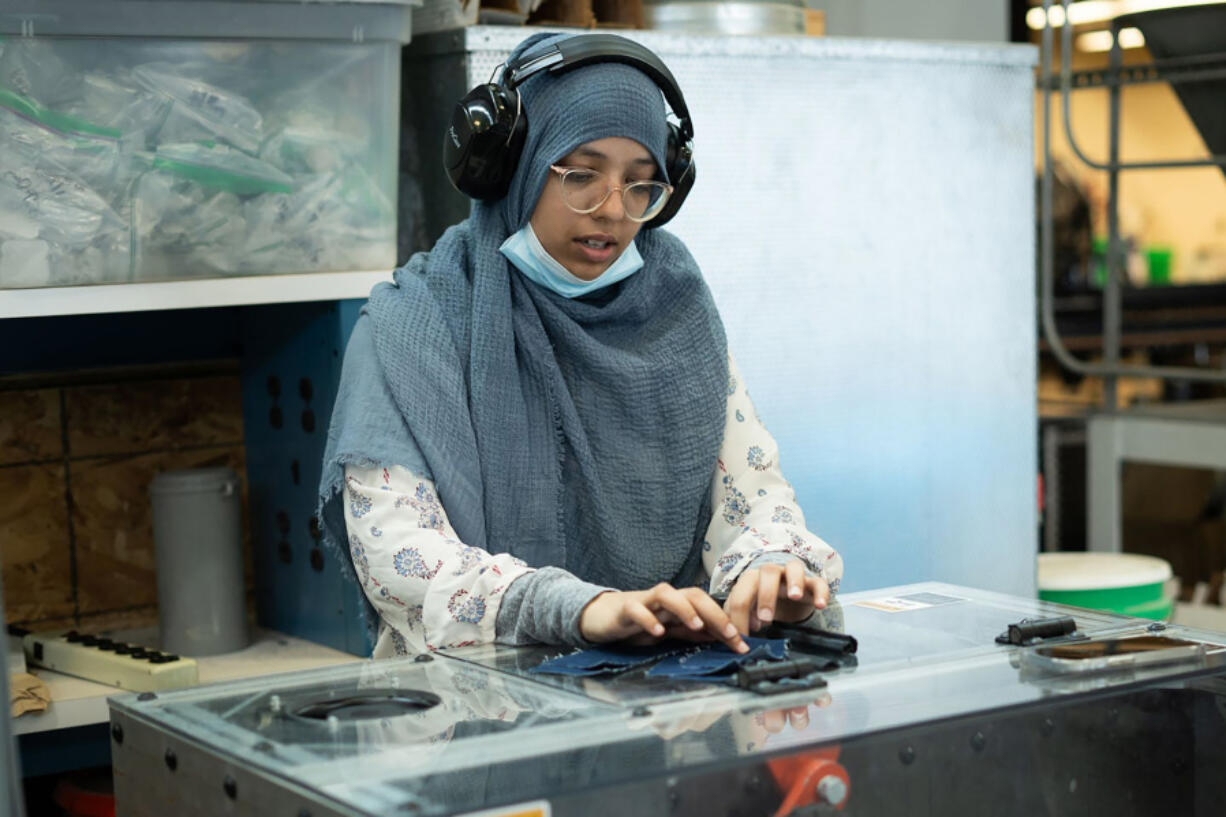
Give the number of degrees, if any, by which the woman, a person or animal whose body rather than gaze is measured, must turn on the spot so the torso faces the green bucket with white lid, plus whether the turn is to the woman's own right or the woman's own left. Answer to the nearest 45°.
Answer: approximately 90° to the woman's own left

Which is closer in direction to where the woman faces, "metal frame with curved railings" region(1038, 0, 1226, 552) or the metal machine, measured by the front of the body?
the metal machine

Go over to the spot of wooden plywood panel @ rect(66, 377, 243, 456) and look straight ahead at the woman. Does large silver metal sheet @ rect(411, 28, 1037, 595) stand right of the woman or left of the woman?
left

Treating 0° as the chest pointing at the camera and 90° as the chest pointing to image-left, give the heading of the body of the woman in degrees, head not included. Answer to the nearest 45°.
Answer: approximately 315°

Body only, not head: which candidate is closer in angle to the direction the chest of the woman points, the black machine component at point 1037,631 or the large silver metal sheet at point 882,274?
the black machine component
